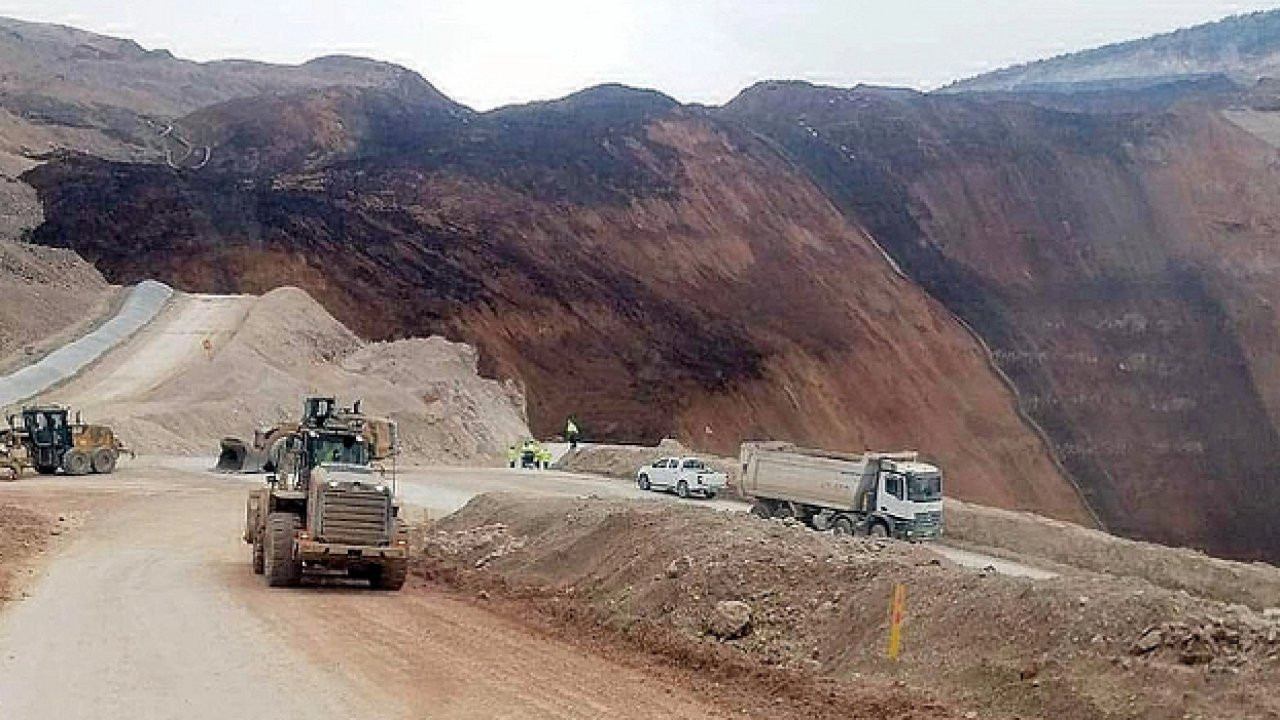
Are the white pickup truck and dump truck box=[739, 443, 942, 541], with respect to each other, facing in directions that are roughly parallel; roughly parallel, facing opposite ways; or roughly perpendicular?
roughly parallel, facing opposite ways

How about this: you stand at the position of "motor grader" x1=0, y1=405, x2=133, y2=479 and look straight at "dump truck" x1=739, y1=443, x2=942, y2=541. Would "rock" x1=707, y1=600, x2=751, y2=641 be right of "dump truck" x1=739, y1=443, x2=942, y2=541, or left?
right

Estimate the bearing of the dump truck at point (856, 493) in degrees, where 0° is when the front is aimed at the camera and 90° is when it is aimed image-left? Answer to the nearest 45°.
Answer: approximately 315°

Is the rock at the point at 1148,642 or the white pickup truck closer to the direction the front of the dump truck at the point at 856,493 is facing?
the rock

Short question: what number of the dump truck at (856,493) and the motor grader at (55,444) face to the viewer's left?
1

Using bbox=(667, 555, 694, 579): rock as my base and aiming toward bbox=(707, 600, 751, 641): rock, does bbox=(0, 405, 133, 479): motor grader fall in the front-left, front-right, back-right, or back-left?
back-right

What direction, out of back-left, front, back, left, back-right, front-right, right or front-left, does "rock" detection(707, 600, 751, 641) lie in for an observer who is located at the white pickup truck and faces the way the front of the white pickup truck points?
back-left

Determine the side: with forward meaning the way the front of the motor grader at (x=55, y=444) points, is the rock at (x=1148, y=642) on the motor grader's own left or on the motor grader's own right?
on the motor grader's own left

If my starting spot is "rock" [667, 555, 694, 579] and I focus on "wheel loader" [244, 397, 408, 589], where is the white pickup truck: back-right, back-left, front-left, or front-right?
front-right

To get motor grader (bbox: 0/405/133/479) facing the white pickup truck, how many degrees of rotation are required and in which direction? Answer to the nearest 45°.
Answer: approximately 180°

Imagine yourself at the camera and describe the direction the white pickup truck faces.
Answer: facing away from the viewer and to the left of the viewer

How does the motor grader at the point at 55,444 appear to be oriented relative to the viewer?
to the viewer's left

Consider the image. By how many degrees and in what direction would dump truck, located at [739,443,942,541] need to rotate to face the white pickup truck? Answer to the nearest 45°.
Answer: approximately 180°

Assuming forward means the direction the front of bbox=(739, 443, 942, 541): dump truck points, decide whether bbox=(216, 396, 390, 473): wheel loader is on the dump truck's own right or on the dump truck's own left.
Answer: on the dump truck's own right

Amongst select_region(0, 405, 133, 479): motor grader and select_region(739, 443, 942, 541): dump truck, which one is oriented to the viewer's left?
the motor grader
